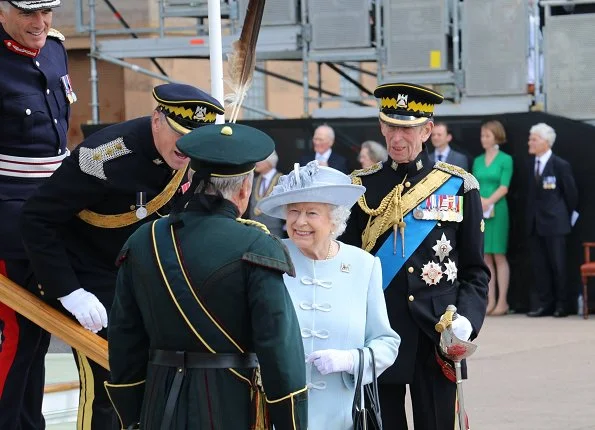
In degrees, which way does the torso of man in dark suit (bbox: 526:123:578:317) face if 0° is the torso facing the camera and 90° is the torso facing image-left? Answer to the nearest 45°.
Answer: approximately 45°

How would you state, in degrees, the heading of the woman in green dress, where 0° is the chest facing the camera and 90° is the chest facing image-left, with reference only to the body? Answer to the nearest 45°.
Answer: approximately 45°

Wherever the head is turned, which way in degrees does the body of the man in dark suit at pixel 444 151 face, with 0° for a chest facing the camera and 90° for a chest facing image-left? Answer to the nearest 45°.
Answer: approximately 45°

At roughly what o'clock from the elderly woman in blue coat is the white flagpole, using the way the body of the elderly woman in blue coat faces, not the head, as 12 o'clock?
The white flagpole is roughly at 4 o'clock from the elderly woman in blue coat.

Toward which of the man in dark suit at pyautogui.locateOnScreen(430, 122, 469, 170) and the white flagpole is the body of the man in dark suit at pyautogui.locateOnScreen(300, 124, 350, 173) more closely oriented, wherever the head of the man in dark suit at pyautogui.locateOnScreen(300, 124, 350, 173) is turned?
the white flagpole
